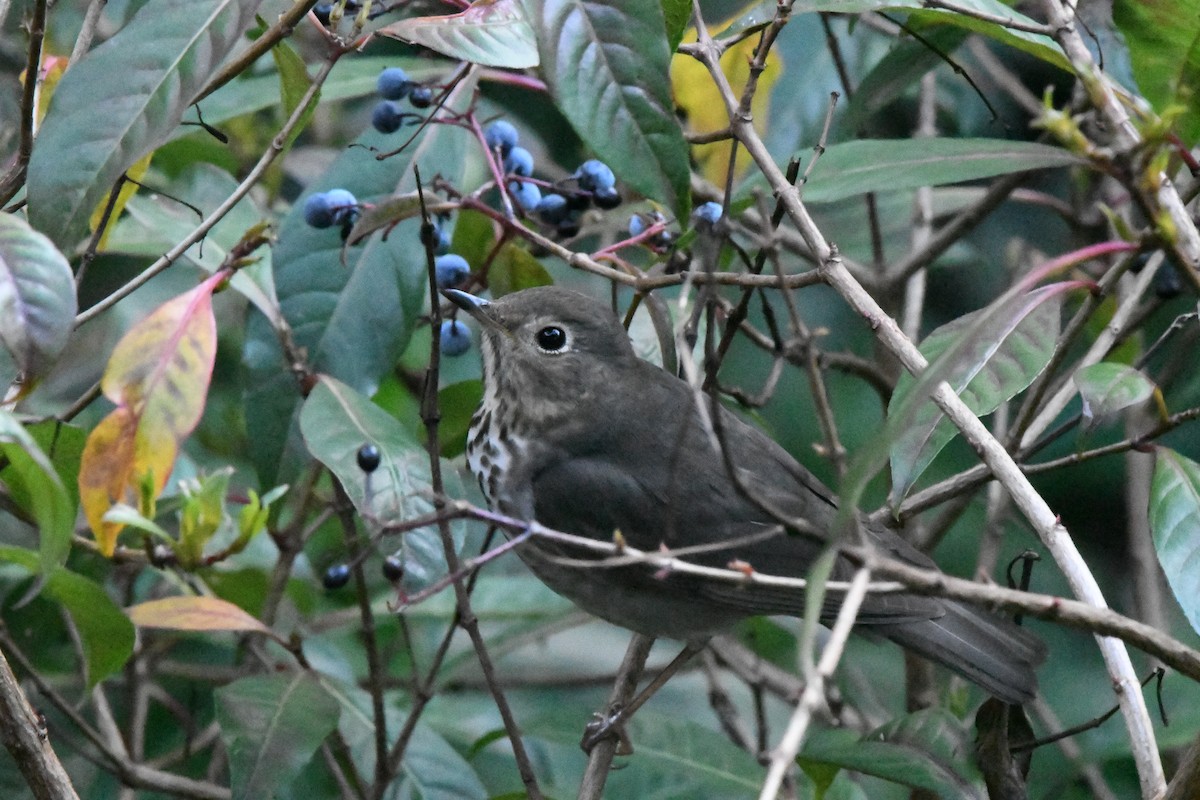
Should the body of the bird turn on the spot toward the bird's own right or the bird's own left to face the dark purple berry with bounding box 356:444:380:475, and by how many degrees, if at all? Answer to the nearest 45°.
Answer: approximately 45° to the bird's own left

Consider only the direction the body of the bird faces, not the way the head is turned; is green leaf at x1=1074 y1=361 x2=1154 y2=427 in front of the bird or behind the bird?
behind

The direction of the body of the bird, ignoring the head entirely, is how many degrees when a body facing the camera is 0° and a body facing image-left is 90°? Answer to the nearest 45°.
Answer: approximately 90°

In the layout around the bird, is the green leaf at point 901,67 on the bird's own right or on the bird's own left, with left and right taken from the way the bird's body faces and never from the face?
on the bird's own right
